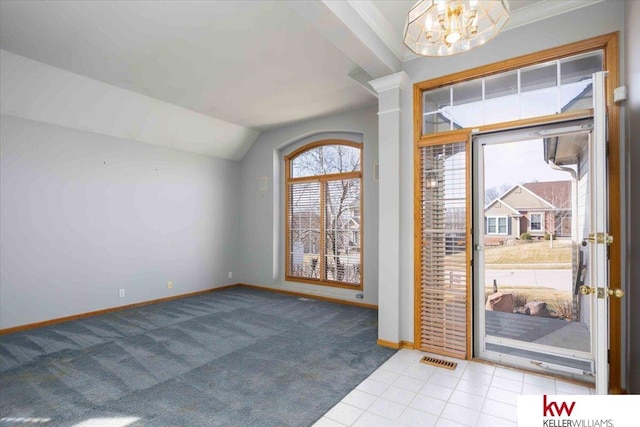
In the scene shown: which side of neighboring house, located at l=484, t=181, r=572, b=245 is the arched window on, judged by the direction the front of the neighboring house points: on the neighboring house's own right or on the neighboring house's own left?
on the neighboring house's own right

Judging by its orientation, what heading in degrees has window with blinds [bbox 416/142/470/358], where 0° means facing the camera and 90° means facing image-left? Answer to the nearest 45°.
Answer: approximately 45°

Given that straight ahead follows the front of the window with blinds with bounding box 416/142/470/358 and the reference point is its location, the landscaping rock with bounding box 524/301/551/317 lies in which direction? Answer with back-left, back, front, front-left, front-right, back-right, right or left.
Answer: back-left
